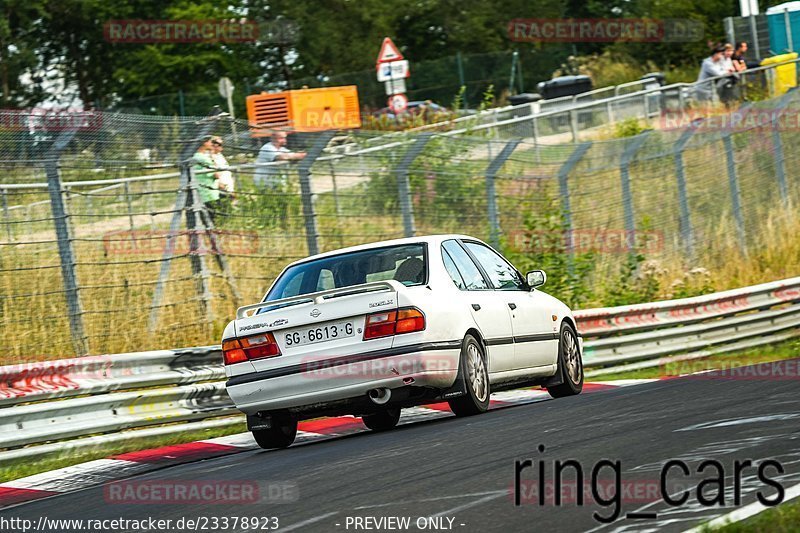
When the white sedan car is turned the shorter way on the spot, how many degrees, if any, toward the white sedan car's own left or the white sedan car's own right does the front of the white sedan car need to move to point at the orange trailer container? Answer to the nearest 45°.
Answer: approximately 45° to the white sedan car's own left

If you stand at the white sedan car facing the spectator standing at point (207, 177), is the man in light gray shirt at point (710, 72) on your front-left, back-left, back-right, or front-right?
front-right

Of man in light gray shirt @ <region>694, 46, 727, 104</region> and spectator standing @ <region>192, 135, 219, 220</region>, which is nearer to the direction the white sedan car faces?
the man in light gray shirt

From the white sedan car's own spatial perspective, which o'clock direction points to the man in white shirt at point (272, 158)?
The man in white shirt is roughly at 10 o'clock from the white sedan car.

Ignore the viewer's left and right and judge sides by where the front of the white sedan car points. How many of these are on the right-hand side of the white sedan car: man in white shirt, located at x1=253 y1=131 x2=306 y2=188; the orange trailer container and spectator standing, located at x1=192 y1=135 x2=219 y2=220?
0

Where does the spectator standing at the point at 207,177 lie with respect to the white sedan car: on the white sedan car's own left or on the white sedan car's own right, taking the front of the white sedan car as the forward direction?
on the white sedan car's own left

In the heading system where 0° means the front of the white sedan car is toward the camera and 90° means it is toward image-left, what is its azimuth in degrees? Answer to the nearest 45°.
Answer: approximately 225°

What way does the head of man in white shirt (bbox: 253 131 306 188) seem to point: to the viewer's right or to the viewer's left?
to the viewer's right

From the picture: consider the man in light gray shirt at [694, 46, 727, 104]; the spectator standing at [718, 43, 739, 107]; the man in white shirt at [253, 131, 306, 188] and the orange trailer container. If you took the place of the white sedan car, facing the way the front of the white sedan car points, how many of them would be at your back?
0

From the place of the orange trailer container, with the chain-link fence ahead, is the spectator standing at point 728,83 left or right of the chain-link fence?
left

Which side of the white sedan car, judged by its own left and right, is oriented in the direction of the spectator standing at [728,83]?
front
